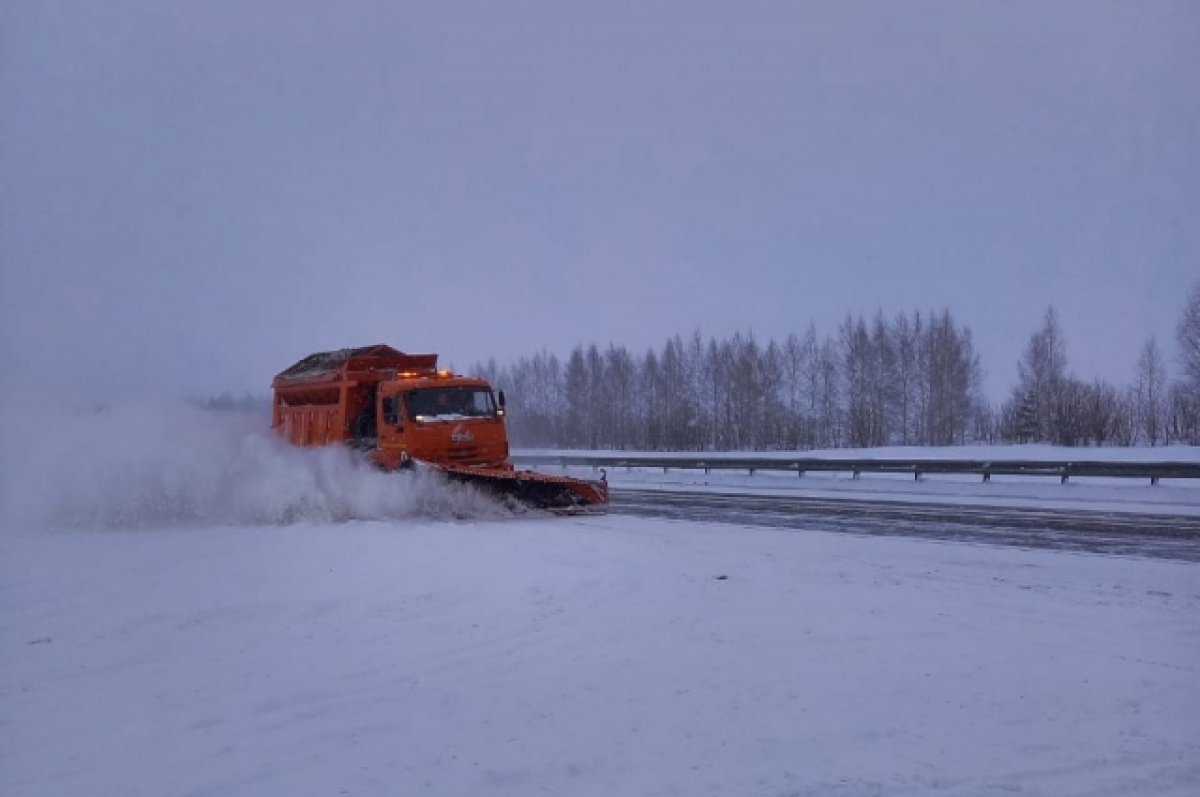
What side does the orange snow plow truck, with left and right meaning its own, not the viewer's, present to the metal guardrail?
left

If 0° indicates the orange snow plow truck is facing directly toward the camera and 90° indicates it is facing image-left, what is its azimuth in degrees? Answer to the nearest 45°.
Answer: approximately 315°
